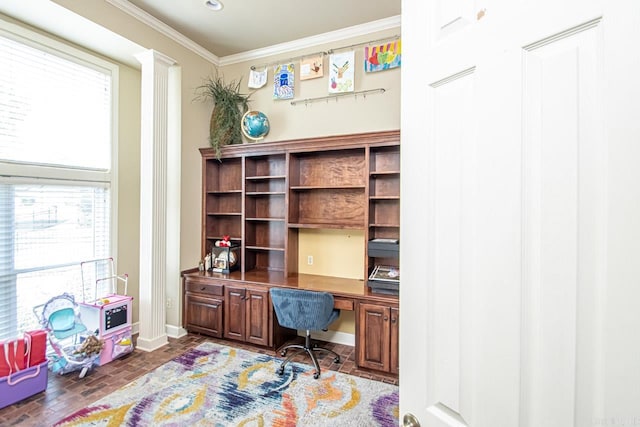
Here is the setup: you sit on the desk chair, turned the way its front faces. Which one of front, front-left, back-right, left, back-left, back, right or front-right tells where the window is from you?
back-left

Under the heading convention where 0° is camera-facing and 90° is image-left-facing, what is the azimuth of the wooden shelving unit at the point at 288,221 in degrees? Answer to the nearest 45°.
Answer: approximately 45°

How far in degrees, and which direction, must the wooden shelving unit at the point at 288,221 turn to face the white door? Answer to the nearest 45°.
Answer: approximately 45° to its left

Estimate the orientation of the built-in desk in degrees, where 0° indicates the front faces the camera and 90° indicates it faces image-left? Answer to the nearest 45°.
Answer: approximately 45°

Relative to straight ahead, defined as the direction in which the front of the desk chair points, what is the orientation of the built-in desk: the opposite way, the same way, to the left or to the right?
the opposite way

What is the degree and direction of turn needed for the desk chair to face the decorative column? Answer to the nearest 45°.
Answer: approximately 90° to its left

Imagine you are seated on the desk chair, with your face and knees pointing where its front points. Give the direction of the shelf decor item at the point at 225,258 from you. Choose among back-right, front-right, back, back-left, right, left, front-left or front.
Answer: left

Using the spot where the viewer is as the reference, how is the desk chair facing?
facing away from the viewer and to the right of the viewer
